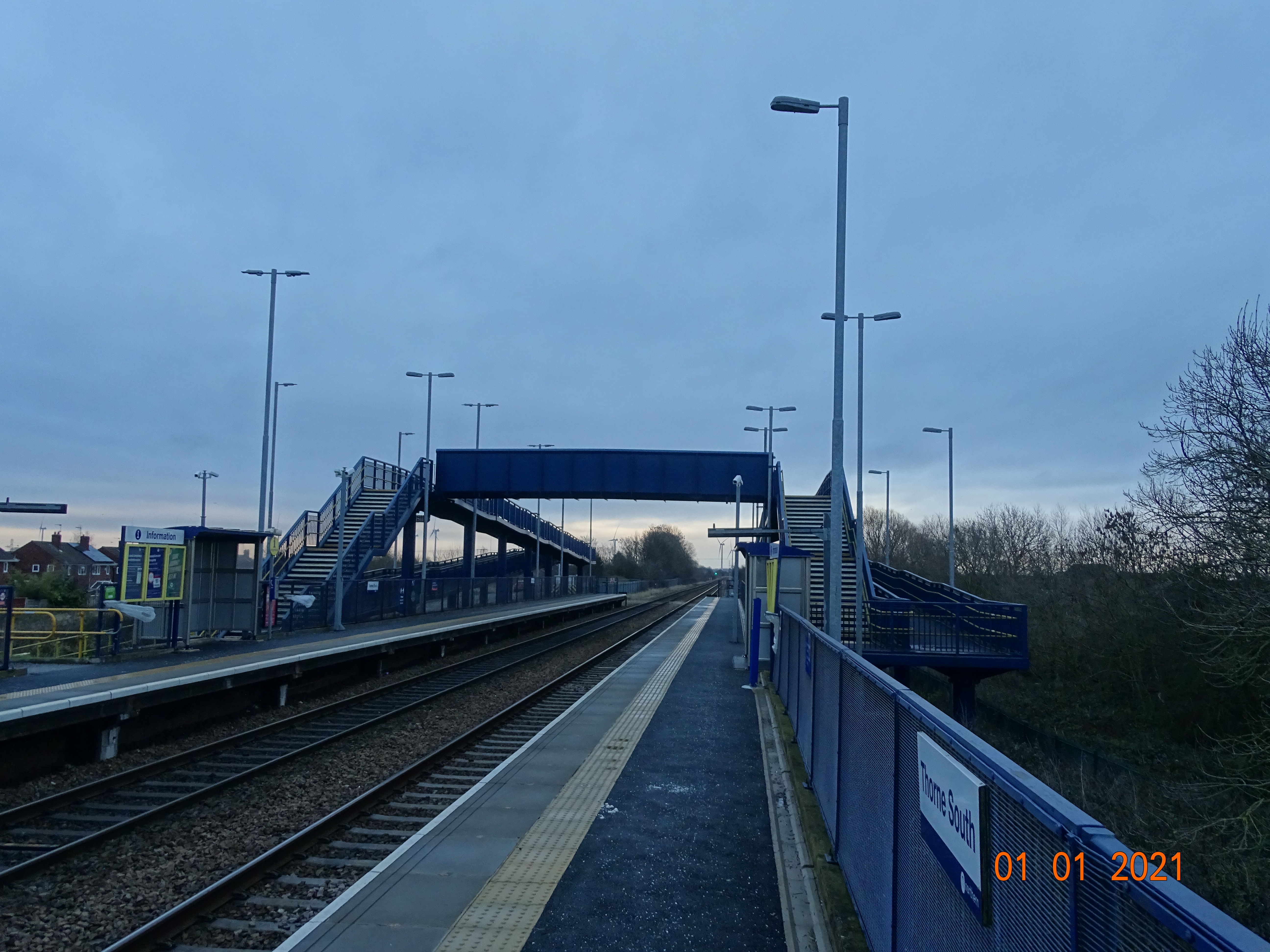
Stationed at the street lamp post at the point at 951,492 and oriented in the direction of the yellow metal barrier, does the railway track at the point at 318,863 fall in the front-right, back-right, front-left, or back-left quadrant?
front-left

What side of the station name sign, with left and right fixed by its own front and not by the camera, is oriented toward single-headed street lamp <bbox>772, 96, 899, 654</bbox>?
right

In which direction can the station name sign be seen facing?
to the viewer's left

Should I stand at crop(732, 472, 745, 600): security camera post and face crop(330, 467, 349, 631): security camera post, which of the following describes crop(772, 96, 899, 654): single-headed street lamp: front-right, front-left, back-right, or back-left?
front-left

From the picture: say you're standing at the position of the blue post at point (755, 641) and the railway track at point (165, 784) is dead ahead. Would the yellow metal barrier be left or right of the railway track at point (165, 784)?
right

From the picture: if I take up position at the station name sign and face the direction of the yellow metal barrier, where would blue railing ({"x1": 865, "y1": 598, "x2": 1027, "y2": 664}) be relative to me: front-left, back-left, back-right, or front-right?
front-right

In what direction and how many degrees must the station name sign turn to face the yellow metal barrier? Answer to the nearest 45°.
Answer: approximately 45° to its right

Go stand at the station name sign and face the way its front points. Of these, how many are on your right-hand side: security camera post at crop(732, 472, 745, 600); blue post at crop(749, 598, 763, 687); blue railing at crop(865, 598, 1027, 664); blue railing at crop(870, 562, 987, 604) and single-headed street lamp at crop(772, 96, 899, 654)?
5

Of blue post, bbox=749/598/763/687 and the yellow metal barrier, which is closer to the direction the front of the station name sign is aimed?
the yellow metal barrier

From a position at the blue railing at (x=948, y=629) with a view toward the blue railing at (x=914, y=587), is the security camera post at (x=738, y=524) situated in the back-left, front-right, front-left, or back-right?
front-left

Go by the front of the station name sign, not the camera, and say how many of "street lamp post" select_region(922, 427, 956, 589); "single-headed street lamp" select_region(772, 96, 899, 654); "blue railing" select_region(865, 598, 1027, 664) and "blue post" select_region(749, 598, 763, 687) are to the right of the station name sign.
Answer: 4

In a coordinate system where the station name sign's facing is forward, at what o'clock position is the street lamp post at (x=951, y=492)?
The street lamp post is roughly at 3 o'clock from the station name sign.

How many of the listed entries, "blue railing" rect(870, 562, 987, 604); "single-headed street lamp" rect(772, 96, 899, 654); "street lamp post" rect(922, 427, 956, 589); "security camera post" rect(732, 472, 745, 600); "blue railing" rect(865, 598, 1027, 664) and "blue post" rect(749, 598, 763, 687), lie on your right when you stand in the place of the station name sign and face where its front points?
6

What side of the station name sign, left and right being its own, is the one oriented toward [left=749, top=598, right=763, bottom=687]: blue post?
right
